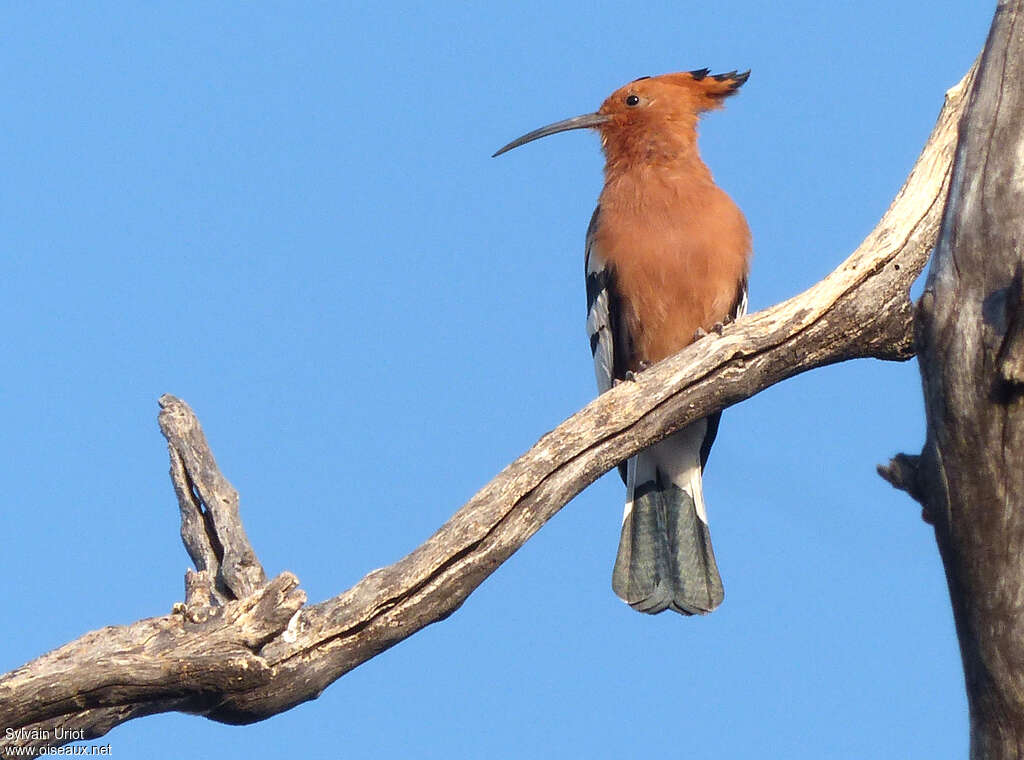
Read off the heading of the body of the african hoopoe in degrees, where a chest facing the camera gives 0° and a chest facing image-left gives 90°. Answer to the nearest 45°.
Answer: approximately 0°

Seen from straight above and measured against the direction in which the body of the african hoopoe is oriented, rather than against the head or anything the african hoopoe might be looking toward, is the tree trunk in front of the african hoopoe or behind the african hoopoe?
in front
